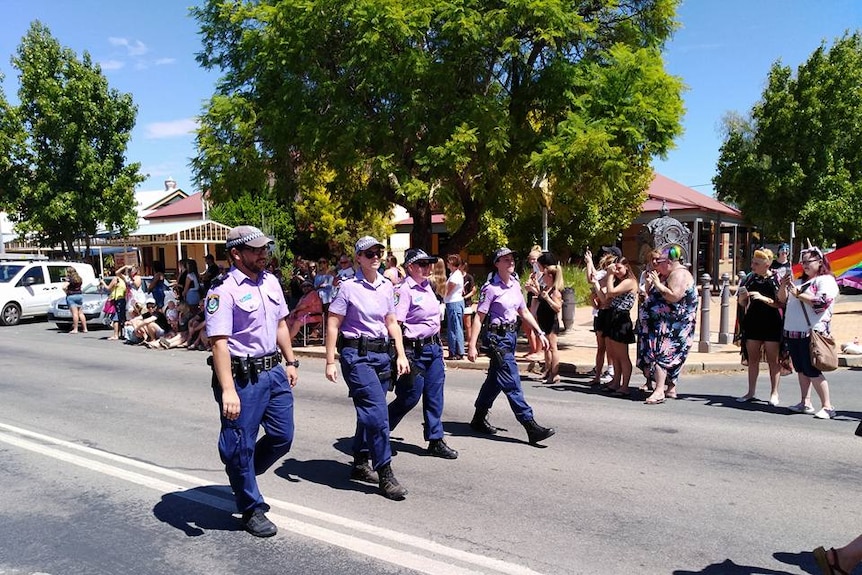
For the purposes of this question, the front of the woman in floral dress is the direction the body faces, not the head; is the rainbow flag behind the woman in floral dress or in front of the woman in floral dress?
behind

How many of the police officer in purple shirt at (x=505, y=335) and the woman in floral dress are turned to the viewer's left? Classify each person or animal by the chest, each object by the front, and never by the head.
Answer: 1

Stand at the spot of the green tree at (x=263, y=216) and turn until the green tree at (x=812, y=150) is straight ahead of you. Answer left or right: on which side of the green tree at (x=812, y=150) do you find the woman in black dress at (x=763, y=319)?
right

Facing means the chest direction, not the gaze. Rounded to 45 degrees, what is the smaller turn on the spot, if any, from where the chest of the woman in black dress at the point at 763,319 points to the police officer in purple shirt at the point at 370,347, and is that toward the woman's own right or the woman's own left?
0° — they already face them
